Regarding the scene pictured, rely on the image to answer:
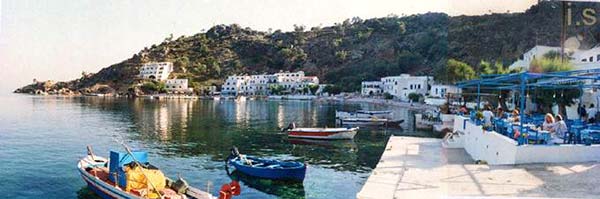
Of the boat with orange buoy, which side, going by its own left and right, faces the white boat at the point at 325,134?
right

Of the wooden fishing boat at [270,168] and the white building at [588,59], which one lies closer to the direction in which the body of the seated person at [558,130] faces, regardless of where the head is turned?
the wooden fishing boat

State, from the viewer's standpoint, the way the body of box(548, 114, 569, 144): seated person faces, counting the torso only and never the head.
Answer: to the viewer's left

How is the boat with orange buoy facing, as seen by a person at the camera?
facing away from the viewer and to the left of the viewer
